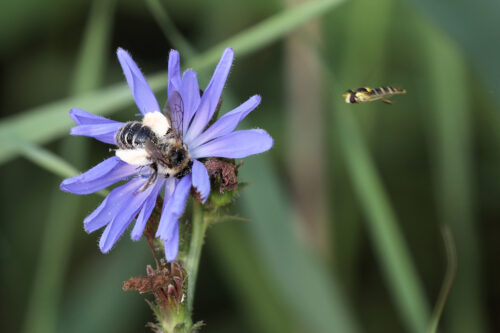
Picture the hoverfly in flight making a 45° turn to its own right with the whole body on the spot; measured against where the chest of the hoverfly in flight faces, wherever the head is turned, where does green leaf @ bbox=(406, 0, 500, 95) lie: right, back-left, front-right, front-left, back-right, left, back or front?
right

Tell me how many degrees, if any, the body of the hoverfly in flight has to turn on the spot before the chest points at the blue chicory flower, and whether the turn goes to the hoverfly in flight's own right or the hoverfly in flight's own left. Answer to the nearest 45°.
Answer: approximately 45° to the hoverfly in flight's own left

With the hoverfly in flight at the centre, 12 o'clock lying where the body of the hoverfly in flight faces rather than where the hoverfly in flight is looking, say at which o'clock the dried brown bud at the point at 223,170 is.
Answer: The dried brown bud is roughly at 11 o'clock from the hoverfly in flight.

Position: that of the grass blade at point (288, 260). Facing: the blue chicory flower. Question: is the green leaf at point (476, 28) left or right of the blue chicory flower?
left

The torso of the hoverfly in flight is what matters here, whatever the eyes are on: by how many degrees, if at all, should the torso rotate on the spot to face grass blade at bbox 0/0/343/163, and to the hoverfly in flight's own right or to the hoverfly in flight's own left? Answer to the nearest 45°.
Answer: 0° — it already faces it

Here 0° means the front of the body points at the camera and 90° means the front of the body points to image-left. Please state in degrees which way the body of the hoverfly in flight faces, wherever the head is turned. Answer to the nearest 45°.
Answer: approximately 90°

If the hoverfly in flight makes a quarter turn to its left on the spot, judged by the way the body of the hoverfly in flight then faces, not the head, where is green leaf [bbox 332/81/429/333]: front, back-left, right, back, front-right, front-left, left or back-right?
back

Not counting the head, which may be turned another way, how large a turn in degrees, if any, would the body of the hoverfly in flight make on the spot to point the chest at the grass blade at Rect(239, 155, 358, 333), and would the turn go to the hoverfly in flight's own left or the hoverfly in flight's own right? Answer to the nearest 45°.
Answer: approximately 45° to the hoverfly in flight's own right
